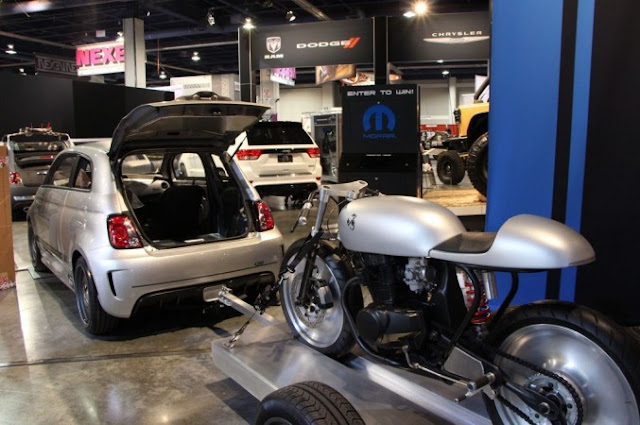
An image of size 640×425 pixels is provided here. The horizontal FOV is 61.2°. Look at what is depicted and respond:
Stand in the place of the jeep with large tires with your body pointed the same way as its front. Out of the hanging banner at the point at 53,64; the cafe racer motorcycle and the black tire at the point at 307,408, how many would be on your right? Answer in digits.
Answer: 1

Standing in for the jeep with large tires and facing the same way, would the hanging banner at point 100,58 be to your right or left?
on your right

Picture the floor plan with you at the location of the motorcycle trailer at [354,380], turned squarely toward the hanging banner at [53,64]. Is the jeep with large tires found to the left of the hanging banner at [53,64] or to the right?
right

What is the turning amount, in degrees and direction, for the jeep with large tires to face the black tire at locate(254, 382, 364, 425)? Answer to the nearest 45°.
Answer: approximately 45° to its left

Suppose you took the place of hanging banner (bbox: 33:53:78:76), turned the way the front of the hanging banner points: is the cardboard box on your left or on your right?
on your right

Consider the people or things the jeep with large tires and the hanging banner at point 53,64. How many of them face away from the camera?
0

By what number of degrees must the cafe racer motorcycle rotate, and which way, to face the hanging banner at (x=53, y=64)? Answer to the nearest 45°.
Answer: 0° — it already faces it

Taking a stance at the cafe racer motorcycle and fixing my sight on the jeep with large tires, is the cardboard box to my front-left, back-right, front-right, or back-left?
front-left

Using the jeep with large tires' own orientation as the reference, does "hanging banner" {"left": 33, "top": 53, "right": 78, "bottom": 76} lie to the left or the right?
on its right

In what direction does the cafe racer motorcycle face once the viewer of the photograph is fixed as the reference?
facing away from the viewer and to the left of the viewer

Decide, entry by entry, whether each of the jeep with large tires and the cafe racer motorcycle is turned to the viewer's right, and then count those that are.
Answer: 0

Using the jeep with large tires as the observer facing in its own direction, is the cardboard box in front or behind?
in front

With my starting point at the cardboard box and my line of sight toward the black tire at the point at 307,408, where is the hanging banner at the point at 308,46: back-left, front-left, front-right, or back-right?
back-left

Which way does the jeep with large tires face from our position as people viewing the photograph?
facing the viewer and to the left of the viewer
